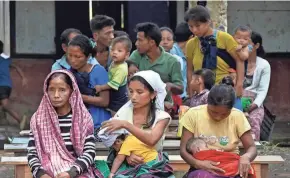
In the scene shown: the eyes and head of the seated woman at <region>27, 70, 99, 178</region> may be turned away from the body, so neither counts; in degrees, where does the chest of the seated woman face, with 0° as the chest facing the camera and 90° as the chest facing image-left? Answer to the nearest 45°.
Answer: approximately 0°

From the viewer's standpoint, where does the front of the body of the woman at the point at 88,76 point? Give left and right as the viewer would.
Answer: facing the viewer and to the left of the viewer

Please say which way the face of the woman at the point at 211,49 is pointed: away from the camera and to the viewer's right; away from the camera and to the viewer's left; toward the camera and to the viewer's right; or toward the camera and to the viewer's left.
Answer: toward the camera and to the viewer's left

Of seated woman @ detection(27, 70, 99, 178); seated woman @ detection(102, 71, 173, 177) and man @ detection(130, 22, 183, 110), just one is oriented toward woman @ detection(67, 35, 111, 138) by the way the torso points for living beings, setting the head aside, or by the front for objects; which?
the man

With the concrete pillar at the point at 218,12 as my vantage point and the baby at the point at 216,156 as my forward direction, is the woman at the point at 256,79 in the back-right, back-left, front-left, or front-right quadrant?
front-left

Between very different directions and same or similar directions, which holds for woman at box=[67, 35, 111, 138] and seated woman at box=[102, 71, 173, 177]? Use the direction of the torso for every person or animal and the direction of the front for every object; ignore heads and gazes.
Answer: same or similar directions

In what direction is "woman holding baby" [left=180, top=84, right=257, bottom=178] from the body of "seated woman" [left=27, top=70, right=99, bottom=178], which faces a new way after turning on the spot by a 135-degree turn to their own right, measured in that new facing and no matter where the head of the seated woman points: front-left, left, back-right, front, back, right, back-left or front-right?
back-right

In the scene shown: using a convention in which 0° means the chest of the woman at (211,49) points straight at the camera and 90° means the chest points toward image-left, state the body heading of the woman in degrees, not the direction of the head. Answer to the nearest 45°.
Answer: approximately 45°

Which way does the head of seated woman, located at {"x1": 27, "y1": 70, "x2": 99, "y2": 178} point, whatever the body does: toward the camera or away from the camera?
toward the camera

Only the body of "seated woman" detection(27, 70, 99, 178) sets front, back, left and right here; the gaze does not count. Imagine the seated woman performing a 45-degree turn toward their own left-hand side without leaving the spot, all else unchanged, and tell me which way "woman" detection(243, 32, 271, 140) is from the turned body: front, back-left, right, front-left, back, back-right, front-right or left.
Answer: left
